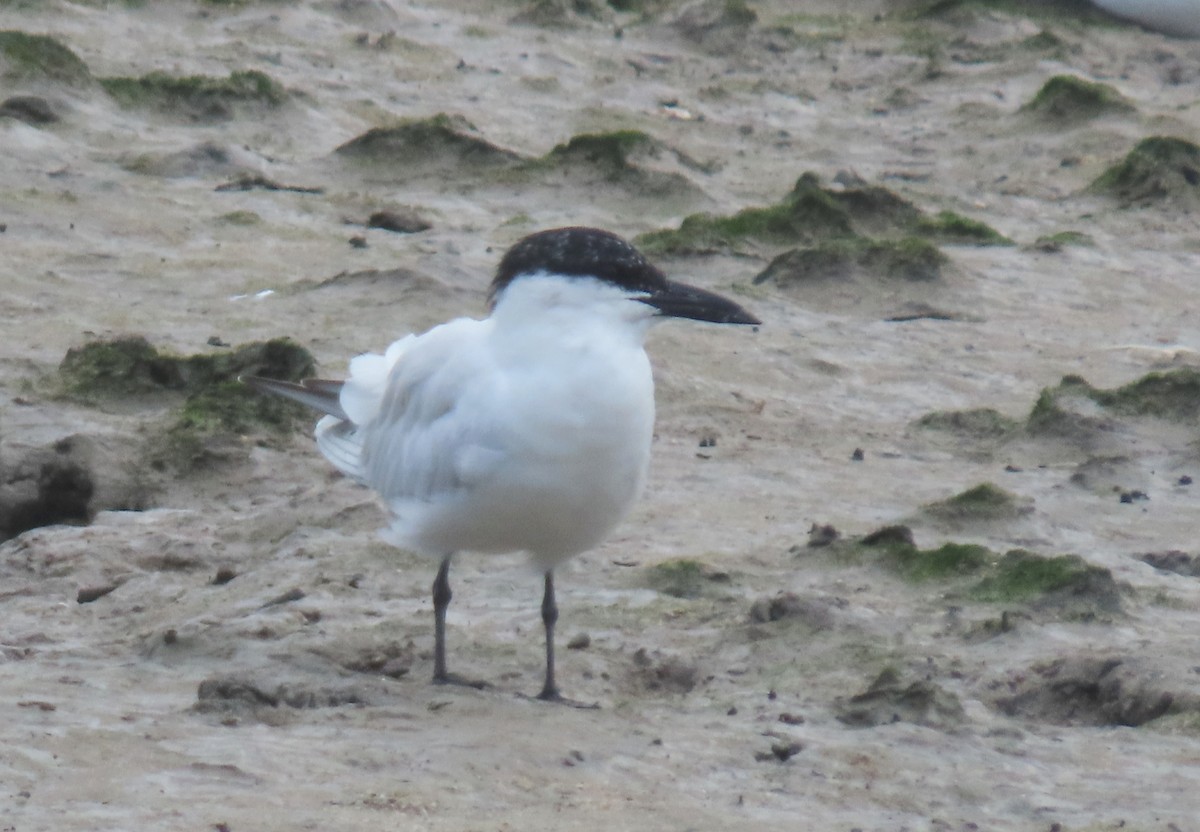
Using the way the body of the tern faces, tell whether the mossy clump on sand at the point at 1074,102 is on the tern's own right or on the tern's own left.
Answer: on the tern's own left

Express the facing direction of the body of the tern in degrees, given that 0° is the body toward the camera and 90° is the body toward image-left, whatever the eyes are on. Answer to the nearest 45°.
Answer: approximately 315°

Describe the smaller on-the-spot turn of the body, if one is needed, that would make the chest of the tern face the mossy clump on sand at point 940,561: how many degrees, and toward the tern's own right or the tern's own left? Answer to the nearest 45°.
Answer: approximately 90° to the tern's own left

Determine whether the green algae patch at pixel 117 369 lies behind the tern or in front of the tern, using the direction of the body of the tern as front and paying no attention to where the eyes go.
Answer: behind

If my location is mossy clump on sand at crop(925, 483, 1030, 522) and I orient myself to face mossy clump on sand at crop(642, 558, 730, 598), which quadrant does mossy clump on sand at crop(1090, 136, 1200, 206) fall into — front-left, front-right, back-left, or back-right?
back-right

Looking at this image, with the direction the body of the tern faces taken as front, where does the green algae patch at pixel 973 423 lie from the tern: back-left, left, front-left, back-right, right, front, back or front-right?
left

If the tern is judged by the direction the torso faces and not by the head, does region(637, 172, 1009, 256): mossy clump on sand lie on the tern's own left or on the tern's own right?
on the tern's own left

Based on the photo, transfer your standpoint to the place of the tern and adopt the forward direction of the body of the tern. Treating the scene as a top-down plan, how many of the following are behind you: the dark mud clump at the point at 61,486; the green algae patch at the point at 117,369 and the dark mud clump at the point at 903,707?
2

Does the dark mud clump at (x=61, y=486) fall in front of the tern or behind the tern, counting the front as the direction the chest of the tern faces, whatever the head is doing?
behind

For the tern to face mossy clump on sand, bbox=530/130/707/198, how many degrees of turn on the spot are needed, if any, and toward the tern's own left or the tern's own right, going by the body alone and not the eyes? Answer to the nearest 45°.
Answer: approximately 135° to the tern's own left

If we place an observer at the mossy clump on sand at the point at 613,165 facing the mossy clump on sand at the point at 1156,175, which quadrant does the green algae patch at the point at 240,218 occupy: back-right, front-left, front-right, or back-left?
back-right

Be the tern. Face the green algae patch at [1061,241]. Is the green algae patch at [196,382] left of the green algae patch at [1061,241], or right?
left

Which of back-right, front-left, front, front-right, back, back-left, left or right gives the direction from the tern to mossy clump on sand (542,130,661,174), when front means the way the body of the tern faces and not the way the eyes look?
back-left
